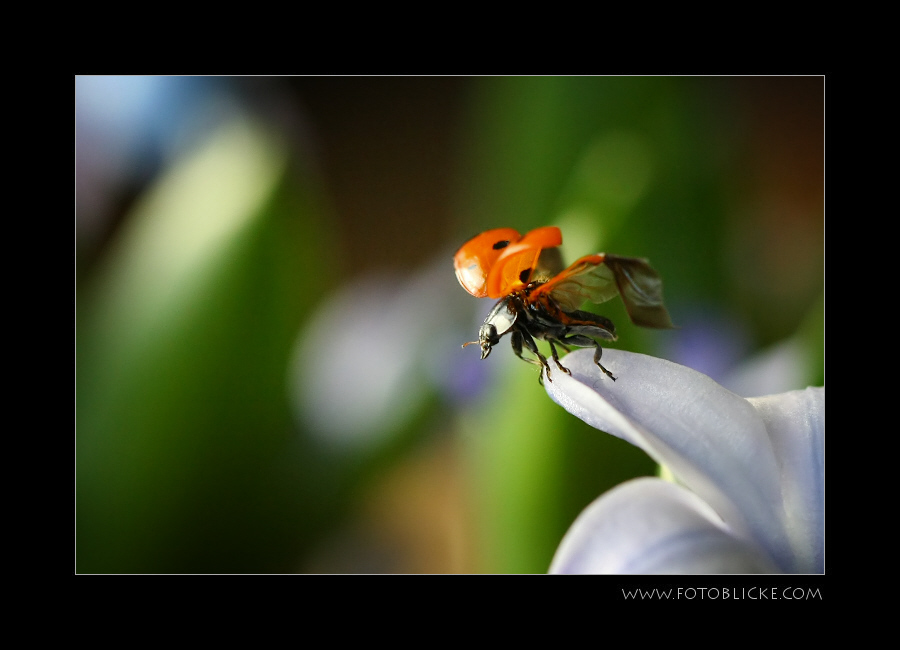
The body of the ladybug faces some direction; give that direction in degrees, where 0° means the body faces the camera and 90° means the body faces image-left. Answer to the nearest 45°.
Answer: approximately 90°
